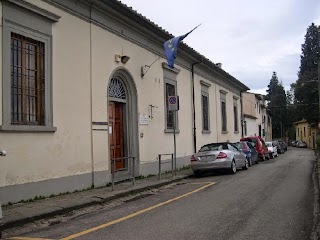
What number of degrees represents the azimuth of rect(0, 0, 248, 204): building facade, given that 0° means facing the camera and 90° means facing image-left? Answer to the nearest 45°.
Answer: approximately 315°

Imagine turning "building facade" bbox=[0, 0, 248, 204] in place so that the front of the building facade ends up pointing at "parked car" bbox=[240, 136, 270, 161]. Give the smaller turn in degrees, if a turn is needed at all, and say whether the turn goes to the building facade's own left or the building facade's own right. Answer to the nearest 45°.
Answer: approximately 90° to the building facade's own left

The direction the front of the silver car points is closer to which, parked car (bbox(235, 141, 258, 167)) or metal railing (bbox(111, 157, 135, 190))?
the parked car

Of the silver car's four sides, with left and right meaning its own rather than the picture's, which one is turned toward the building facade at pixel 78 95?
back

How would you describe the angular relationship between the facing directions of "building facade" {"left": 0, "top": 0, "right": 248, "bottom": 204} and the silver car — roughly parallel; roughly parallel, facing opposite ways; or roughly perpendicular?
roughly perpendicular

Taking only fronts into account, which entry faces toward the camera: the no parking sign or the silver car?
the no parking sign

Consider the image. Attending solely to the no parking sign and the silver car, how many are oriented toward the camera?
1

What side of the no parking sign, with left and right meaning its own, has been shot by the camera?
front

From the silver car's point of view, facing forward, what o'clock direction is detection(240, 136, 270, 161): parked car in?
The parked car is roughly at 11 o'clock from the silver car.

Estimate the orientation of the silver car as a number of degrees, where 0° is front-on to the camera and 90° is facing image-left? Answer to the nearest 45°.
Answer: approximately 225°

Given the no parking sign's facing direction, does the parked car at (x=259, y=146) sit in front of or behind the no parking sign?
behind
